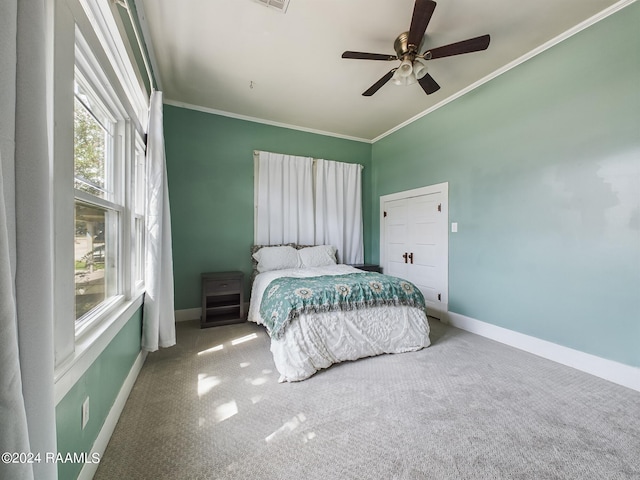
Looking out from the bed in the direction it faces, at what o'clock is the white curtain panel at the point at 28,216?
The white curtain panel is roughly at 2 o'clock from the bed.

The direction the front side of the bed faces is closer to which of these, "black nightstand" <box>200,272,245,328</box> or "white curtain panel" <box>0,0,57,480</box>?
the white curtain panel

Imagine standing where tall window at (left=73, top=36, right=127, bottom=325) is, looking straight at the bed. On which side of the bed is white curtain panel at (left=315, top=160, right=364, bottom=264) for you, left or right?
left

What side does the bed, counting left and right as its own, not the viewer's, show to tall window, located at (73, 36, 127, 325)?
right

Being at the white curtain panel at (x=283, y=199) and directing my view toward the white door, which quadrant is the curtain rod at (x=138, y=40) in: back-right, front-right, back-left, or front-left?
back-right

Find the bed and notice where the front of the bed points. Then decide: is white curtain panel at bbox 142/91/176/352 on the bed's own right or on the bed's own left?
on the bed's own right

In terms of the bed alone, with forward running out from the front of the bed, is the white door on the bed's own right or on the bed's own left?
on the bed's own left

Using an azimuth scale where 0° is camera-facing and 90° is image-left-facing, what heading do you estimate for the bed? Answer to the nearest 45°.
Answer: approximately 315°

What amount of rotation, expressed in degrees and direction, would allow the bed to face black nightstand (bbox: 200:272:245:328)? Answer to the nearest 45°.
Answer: approximately 180°
